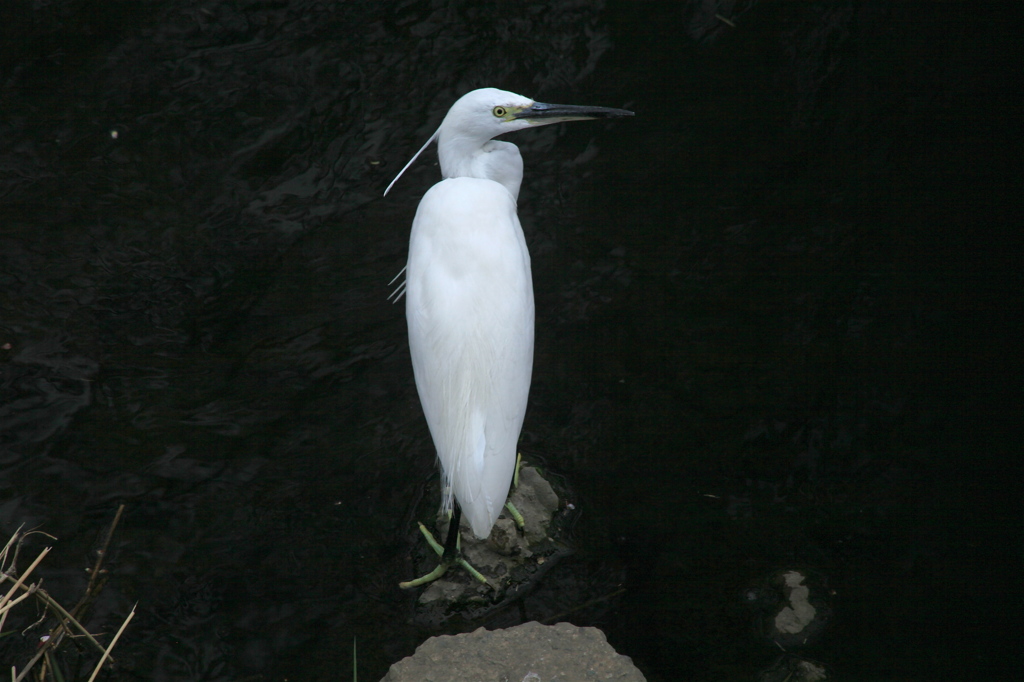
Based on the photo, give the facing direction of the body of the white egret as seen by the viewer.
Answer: away from the camera

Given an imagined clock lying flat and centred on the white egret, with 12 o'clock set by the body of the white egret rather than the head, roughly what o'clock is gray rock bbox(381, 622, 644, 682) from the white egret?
The gray rock is roughly at 6 o'clock from the white egret.
